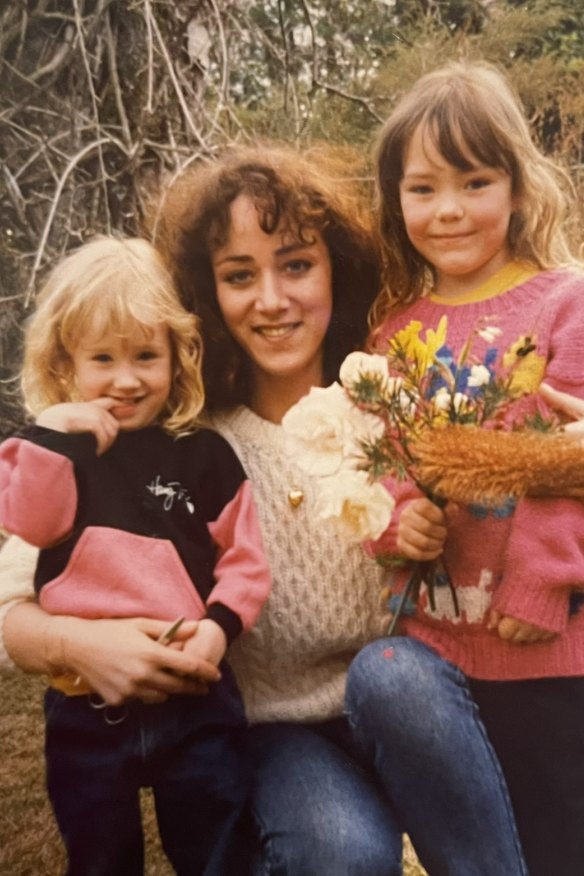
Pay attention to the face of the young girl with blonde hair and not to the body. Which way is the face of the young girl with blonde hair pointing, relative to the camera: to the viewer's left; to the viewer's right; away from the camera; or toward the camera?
toward the camera

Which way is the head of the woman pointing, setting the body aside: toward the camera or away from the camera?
toward the camera

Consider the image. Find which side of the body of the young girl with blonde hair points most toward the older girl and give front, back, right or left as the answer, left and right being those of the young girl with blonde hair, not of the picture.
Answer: left

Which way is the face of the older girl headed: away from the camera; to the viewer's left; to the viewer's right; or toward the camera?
toward the camera

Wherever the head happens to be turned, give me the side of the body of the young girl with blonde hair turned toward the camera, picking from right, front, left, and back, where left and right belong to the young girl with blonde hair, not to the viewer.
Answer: front
